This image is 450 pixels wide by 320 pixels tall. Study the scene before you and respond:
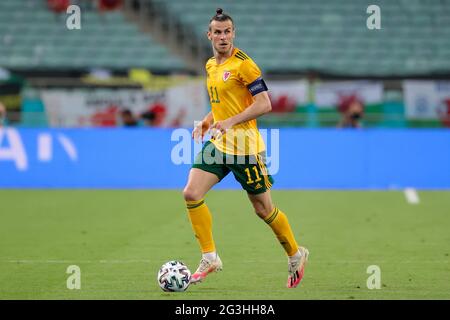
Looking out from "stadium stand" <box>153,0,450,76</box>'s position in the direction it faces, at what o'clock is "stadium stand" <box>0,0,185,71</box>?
"stadium stand" <box>0,0,185,71</box> is roughly at 3 o'clock from "stadium stand" <box>153,0,450,76</box>.

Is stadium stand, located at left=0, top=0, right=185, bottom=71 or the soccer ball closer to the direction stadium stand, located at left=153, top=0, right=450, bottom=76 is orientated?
the soccer ball

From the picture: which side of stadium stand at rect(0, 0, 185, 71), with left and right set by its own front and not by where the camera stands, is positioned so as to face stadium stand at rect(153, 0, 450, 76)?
left

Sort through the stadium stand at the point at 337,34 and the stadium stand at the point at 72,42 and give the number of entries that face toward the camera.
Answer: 2

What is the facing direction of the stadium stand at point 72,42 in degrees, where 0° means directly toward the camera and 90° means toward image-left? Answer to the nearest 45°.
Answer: approximately 0°
